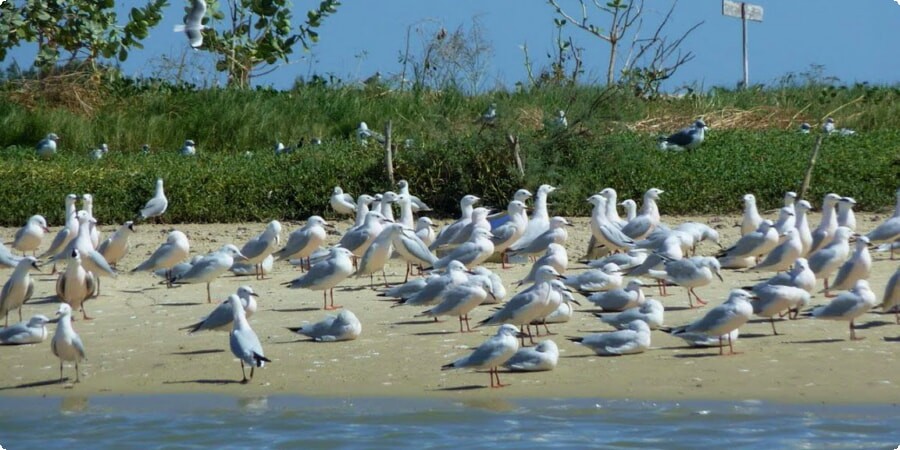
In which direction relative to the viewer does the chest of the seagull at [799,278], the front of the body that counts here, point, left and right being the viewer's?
facing to the right of the viewer

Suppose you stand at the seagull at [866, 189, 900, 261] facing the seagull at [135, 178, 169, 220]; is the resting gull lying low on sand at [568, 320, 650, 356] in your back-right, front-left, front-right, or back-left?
front-left

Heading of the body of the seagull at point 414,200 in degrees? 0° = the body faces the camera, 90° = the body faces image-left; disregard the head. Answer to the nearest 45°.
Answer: approximately 90°

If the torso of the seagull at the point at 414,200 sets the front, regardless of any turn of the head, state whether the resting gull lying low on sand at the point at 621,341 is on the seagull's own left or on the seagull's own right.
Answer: on the seagull's own left

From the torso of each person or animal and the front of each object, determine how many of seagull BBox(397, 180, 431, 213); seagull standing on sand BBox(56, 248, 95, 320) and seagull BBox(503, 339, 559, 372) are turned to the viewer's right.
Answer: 1

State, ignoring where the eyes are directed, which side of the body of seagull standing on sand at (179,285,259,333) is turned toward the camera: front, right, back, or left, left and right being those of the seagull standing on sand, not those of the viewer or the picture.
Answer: right

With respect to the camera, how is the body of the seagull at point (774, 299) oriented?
to the viewer's right

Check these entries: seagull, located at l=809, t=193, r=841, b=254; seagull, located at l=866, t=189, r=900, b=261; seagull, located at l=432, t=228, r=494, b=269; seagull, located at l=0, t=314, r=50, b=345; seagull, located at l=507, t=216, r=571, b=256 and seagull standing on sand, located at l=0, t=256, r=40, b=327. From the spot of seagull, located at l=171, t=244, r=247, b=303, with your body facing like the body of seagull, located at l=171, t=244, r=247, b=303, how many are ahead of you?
4

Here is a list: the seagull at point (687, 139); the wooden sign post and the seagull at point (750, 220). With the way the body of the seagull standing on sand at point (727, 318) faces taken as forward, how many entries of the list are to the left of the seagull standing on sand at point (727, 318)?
3

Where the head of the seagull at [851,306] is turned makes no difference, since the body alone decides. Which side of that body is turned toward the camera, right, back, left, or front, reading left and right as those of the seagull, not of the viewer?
right

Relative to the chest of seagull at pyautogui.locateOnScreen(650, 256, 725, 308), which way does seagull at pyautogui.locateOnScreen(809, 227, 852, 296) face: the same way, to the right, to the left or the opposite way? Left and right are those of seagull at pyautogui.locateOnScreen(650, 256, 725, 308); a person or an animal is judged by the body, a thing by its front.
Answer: the same way

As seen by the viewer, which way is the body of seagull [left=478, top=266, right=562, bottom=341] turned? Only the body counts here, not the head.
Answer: to the viewer's right

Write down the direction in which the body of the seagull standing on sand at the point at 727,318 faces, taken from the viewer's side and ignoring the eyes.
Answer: to the viewer's right

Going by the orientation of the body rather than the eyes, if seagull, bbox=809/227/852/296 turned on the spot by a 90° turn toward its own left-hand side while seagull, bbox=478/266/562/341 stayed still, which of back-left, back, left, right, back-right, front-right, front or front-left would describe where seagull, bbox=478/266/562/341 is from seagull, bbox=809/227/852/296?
back-left

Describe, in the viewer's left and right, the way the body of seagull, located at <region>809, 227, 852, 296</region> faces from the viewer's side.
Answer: facing to the right of the viewer

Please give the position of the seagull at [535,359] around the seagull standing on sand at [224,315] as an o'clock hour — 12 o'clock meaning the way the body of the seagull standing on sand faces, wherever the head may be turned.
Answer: The seagull is roughly at 1 o'clock from the seagull standing on sand.

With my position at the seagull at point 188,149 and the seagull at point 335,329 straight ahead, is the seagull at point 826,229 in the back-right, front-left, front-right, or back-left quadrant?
front-left

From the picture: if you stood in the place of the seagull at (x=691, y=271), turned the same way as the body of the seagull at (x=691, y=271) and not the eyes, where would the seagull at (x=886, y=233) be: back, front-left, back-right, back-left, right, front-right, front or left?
front-left
